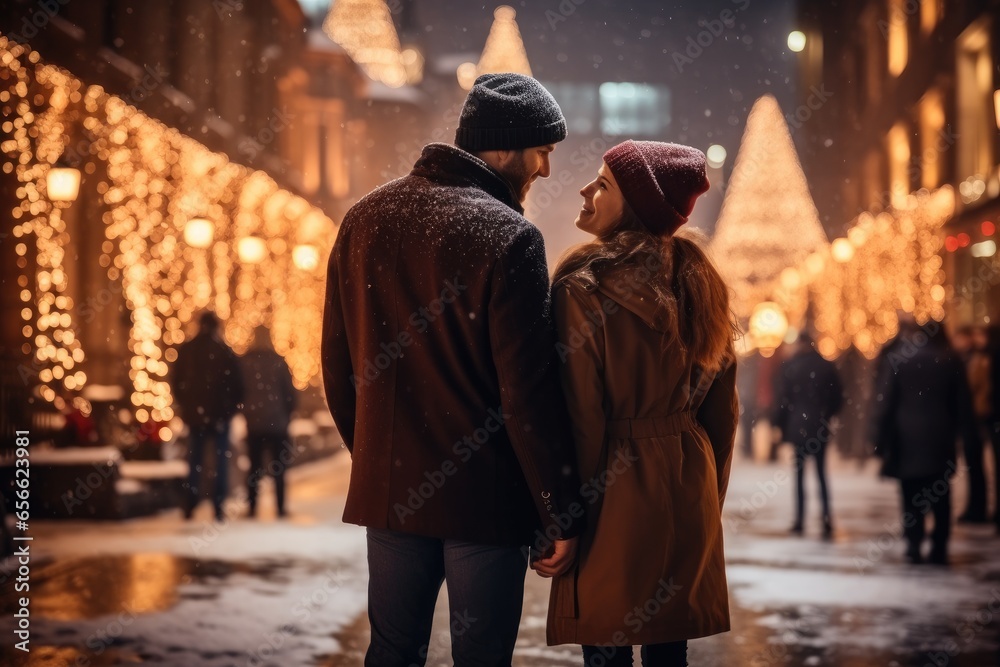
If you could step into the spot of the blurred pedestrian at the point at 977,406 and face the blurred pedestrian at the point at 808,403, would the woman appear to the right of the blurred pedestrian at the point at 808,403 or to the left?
left

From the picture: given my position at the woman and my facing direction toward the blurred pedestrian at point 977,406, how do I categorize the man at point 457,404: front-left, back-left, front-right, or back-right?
back-left

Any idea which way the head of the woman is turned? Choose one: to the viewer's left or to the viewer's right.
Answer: to the viewer's left
